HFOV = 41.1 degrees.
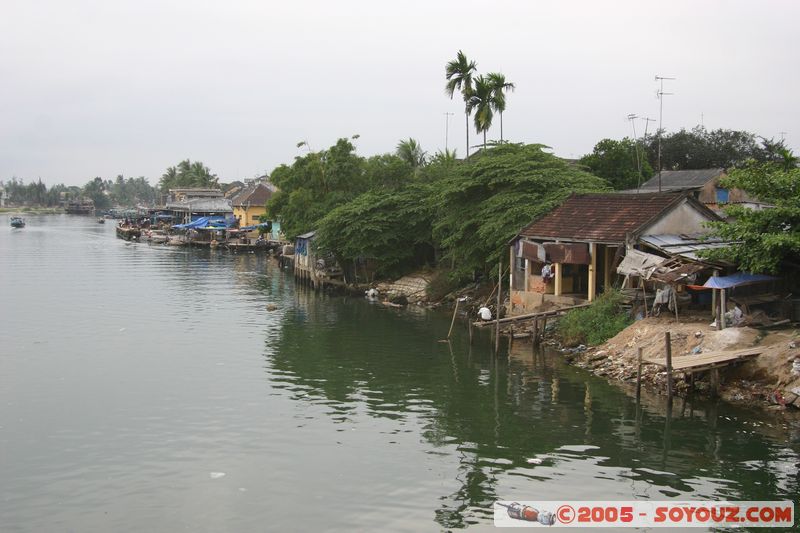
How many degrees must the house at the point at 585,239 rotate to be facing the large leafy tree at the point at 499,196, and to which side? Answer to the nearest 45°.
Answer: approximately 90° to its right

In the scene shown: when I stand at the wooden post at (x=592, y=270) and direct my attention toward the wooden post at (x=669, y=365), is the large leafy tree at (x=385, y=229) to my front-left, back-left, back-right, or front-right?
back-right

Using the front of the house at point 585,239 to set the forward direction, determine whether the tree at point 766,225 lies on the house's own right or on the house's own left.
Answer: on the house's own left

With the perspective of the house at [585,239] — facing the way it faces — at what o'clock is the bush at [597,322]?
The bush is roughly at 10 o'clock from the house.

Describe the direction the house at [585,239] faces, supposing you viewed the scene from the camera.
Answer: facing the viewer and to the left of the viewer

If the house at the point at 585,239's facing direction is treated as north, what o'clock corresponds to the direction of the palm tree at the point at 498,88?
The palm tree is roughly at 4 o'clock from the house.

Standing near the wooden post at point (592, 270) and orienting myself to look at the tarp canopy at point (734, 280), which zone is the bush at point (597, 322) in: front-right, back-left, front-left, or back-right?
front-right

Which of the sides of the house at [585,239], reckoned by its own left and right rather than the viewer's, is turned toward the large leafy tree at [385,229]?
right

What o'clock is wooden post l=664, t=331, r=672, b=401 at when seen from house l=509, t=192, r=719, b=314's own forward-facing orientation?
The wooden post is roughly at 10 o'clock from the house.

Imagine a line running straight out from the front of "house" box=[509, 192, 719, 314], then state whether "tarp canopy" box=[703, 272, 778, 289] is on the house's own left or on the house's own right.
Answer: on the house's own left

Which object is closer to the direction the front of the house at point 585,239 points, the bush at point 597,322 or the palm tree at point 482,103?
the bush

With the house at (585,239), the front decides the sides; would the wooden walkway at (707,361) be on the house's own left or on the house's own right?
on the house's own left
